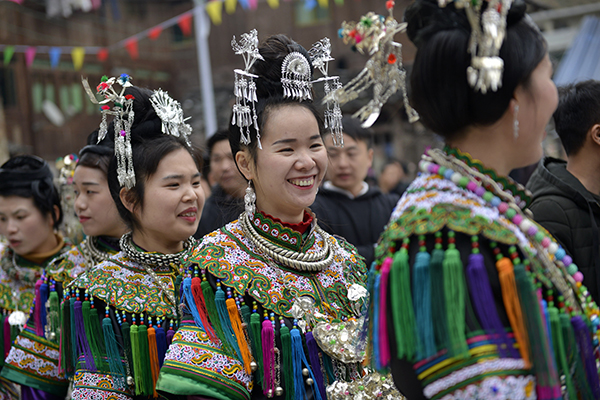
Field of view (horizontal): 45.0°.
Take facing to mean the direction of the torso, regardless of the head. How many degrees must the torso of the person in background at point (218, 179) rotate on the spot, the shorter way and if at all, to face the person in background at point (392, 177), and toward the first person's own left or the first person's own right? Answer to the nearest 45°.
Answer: approximately 135° to the first person's own left

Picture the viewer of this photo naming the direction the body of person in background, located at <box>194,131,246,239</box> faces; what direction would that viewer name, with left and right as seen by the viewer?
facing the viewer

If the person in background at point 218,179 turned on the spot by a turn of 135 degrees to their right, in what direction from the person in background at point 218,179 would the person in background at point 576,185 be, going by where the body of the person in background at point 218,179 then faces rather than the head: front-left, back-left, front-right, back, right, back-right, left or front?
back

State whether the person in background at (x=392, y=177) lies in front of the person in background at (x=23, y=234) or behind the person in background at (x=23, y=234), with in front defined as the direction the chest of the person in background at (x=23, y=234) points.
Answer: behind

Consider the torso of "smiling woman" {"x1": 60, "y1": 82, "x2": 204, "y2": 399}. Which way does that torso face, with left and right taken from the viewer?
facing the viewer and to the right of the viewer

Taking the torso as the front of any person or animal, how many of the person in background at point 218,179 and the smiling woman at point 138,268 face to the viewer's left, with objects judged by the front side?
0

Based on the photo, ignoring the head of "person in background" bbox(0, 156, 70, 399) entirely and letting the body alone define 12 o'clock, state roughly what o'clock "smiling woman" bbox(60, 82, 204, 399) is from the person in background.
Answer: The smiling woman is roughly at 10 o'clock from the person in background.

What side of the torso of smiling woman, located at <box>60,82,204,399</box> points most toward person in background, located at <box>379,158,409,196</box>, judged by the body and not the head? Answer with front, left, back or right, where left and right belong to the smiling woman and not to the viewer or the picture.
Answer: left

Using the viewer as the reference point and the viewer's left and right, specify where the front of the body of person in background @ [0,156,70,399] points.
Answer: facing the viewer and to the left of the viewer

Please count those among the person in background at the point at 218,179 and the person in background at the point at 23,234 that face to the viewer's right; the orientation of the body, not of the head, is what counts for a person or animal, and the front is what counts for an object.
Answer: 0

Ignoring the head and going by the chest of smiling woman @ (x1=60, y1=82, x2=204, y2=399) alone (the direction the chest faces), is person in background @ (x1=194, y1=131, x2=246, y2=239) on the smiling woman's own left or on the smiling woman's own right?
on the smiling woman's own left

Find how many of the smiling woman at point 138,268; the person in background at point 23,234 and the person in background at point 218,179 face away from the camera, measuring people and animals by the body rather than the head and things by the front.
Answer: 0
